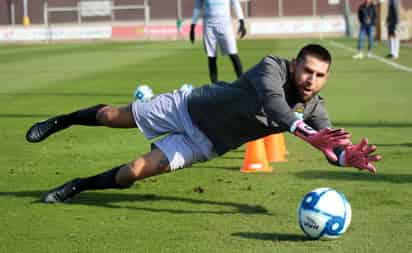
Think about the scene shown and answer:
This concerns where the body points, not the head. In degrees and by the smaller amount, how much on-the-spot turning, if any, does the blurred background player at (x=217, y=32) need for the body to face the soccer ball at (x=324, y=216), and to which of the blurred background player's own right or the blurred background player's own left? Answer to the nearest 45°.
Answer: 0° — they already face it

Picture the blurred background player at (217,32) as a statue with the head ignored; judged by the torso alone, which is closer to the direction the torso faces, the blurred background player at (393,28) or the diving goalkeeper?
the diving goalkeeper

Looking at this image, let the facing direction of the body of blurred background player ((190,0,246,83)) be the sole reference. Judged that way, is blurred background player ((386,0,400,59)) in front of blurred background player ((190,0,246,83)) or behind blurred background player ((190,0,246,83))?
behind

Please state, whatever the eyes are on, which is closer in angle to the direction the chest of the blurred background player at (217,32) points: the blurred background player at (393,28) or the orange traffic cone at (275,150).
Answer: the orange traffic cone

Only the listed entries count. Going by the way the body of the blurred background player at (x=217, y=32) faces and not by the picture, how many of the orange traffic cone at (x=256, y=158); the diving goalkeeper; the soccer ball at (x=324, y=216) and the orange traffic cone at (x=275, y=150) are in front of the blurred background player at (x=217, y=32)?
4

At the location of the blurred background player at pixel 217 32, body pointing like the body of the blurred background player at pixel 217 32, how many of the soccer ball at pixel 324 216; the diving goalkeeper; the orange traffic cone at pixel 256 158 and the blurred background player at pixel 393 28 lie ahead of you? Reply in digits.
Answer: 3

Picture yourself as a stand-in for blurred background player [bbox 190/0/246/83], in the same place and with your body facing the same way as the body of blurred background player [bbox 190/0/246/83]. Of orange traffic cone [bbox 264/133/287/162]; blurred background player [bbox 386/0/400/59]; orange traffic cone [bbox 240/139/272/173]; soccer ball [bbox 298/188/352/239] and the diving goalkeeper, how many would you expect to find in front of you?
4

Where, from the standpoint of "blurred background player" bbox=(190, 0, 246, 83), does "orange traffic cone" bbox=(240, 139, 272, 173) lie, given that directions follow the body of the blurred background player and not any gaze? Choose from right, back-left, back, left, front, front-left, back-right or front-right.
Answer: front

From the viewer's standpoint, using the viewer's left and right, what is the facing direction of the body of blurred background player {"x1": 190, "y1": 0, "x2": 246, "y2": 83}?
facing the viewer

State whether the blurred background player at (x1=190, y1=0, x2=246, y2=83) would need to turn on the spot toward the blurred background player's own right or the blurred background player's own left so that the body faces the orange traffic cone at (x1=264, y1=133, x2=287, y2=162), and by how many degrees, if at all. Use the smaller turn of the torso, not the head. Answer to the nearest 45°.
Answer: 0° — they already face it

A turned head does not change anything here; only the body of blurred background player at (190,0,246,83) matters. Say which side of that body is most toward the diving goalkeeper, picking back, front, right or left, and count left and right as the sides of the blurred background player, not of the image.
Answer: front
